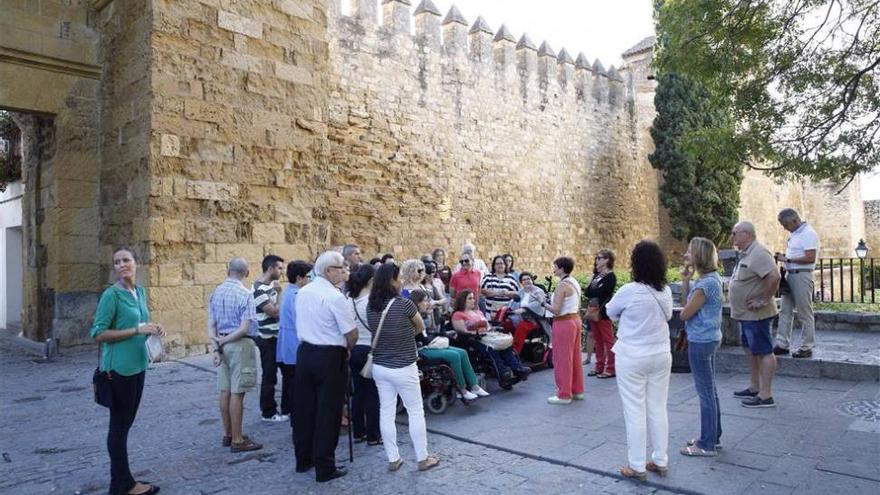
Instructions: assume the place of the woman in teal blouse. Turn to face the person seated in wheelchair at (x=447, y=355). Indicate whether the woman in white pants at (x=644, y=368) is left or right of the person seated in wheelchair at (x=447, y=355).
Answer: right

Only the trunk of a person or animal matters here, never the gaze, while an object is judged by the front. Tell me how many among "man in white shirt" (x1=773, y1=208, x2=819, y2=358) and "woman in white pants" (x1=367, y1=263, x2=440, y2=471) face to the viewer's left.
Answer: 1

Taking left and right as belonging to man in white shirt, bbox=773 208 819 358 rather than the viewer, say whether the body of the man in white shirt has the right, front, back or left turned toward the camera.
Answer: left

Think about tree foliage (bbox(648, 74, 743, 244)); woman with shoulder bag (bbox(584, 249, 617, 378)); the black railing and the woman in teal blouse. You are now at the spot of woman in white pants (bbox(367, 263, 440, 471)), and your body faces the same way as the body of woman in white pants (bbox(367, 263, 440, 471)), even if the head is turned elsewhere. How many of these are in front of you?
3

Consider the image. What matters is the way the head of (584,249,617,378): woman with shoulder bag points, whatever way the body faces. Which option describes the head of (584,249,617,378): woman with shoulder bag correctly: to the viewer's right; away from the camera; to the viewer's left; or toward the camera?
to the viewer's left

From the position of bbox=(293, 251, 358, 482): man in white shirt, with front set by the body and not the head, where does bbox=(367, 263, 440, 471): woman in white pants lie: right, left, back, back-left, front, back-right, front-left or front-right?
front-right

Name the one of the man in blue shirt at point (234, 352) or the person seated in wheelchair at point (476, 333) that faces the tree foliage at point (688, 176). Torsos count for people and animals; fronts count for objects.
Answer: the man in blue shirt

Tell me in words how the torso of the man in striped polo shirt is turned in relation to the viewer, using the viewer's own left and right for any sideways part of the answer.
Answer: facing to the right of the viewer

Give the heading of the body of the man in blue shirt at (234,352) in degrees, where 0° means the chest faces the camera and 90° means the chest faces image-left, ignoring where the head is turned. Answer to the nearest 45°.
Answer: approximately 225°

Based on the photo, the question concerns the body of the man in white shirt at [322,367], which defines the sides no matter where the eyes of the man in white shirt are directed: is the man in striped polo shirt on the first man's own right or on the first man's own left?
on the first man's own left

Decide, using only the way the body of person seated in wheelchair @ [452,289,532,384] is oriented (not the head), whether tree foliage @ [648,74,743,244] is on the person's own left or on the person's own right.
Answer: on the person's own left

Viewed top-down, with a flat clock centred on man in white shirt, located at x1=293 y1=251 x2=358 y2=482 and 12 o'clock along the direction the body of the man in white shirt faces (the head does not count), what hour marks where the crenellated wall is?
The crenellated wall is roughly at 11 o'clock from the man in white shirt.

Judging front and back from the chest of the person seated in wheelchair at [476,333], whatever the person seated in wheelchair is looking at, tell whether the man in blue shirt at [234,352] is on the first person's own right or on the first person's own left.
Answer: on the first person's own right

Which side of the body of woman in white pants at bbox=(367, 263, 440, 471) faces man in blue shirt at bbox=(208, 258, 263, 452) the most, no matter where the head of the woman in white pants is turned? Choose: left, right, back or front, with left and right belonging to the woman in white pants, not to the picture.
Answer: left

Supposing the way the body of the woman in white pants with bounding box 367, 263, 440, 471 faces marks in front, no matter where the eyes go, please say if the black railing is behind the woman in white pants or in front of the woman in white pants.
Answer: in front
